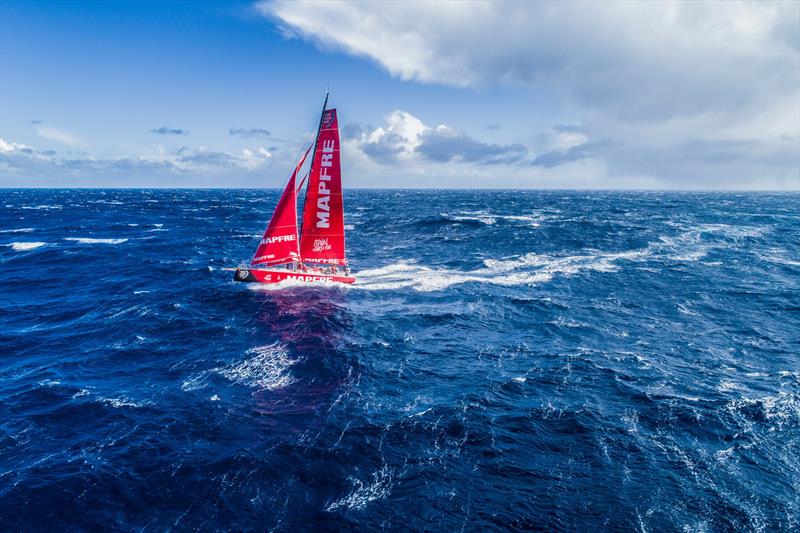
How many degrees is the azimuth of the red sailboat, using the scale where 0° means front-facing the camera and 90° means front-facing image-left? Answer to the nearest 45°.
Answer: approximately 90°

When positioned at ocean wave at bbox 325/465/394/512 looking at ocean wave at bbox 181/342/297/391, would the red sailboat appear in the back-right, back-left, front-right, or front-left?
front-right

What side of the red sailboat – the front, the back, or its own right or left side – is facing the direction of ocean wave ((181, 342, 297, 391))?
left

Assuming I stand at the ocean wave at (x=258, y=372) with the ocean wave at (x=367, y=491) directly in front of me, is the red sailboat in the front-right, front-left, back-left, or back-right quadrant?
back-left

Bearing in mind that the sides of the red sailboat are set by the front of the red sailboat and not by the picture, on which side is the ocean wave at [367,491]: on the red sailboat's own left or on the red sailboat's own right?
on the red sailboat's own left

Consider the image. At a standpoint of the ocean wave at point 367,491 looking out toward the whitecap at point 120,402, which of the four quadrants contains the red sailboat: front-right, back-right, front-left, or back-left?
front-right

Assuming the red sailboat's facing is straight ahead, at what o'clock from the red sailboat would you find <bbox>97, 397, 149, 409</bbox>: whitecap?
The whitecap is roughly at 10 o'clock from the red sailboat.
